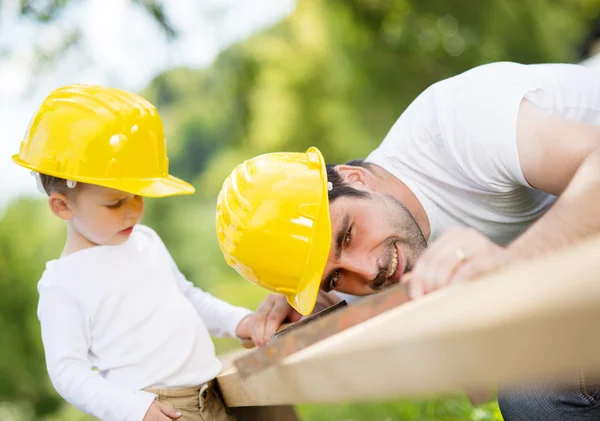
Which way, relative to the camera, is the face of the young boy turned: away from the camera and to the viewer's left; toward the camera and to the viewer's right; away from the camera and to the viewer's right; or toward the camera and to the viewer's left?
toward the camera and to the viewer's right

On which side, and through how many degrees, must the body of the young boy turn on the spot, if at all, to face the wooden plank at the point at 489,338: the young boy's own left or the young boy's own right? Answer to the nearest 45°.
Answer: approximately 45° to the young boy's own right

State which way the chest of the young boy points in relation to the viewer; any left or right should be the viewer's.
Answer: facing the viewer and to the right of the viewer

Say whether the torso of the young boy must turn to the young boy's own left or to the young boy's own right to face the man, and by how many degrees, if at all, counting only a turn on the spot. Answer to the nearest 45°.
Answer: approximately 45° to the young boy's own left
